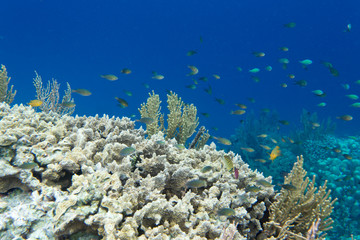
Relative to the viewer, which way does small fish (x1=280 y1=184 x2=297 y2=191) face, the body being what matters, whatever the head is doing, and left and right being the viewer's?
facing to the right of the viewer

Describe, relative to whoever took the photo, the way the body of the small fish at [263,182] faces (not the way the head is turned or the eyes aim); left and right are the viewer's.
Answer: facing to the left of the viewer

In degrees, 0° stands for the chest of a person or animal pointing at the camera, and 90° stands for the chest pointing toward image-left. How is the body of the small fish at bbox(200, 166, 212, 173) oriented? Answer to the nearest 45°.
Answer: approximately 90°

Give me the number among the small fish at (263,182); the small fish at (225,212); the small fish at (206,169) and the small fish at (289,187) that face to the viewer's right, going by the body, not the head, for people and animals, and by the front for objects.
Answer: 1

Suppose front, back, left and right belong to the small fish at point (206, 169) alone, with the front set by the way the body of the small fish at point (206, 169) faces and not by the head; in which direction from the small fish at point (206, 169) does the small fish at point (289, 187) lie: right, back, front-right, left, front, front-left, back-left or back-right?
back

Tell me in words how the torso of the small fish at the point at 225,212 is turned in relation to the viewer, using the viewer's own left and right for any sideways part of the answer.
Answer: facing to the left of the viewer

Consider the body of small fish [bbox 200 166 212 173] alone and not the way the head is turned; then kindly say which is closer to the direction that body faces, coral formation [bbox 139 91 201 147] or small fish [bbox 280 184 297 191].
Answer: the coral formation

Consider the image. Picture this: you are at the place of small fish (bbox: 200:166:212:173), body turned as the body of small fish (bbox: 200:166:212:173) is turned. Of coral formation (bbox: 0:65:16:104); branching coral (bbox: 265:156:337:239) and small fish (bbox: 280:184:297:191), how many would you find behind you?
2
